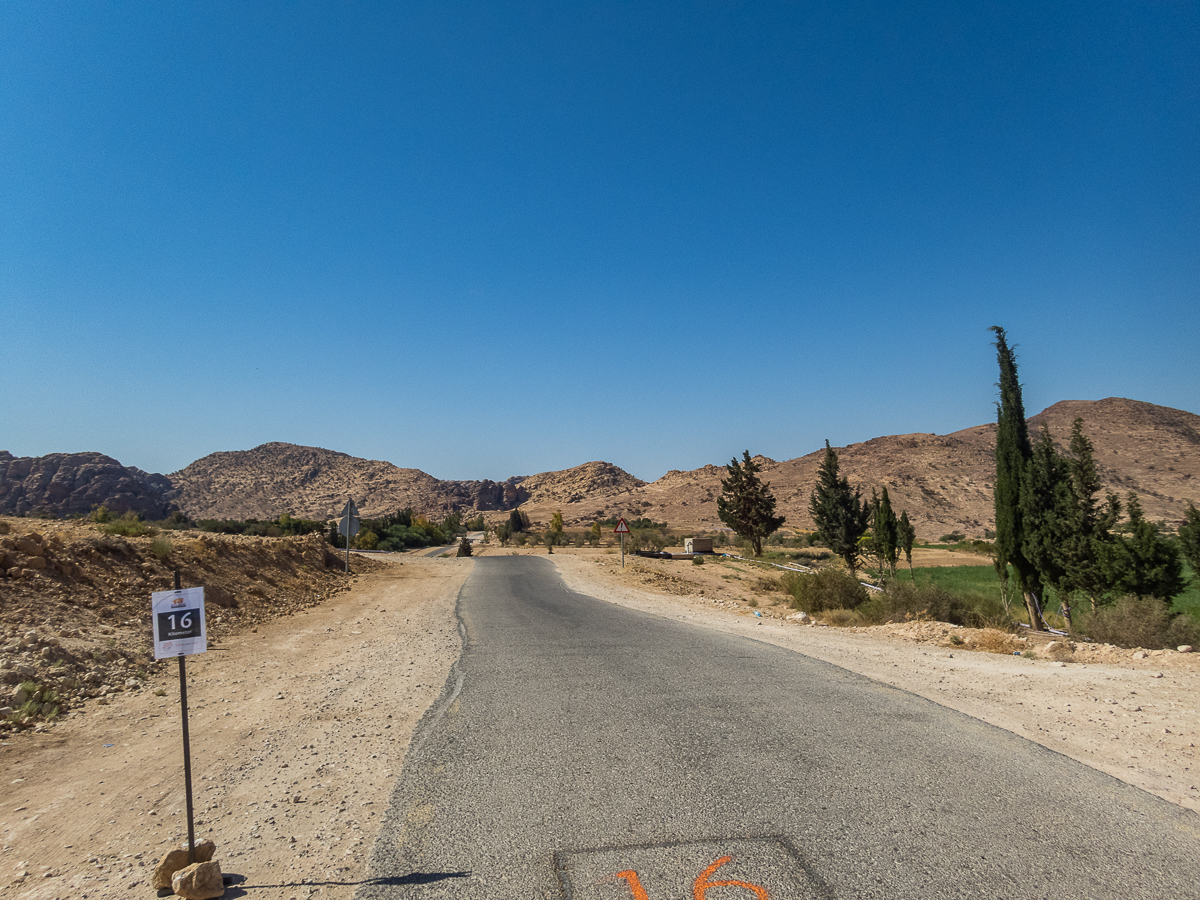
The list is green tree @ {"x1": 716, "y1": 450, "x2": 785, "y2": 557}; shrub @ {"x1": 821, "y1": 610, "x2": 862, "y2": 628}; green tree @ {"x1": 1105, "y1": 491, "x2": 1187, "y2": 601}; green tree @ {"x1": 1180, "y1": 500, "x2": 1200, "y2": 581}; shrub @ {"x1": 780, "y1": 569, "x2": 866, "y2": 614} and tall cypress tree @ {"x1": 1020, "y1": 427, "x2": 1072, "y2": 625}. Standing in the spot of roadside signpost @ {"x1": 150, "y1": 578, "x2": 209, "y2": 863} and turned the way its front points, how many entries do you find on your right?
0

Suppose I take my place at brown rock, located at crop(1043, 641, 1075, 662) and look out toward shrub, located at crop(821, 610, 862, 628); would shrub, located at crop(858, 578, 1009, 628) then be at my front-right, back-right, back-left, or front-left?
front-right

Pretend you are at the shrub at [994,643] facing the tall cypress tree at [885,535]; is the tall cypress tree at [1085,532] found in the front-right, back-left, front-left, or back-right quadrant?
front-right

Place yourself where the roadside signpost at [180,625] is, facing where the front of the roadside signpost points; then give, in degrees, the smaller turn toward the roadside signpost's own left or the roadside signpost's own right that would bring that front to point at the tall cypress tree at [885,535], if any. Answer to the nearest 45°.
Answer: approximately 135° to the roadside signpost's own left

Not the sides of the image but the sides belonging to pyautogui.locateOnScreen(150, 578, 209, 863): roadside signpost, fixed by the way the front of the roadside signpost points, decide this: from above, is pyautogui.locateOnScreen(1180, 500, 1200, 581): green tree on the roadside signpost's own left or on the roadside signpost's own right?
on the roadside signpost's own left

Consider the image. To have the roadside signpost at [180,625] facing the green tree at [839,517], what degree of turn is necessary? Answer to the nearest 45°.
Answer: approximately 135° to its left

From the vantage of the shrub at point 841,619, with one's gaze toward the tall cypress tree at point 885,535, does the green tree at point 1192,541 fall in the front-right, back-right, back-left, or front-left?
front-right

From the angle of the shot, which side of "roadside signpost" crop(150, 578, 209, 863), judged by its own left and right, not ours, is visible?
front

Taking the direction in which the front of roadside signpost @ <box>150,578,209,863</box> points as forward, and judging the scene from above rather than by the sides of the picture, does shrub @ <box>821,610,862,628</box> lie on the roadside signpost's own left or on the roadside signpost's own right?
on the roadside signpost's own left

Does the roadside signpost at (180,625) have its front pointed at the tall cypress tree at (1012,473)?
no

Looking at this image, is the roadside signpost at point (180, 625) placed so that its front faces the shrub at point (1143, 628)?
no

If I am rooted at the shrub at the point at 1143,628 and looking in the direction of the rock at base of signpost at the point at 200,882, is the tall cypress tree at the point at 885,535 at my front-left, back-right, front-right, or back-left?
back-right

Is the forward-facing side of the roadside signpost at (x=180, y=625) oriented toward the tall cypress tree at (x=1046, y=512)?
no

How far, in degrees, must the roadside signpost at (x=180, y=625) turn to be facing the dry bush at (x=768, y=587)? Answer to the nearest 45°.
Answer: approximately 135° to its left
